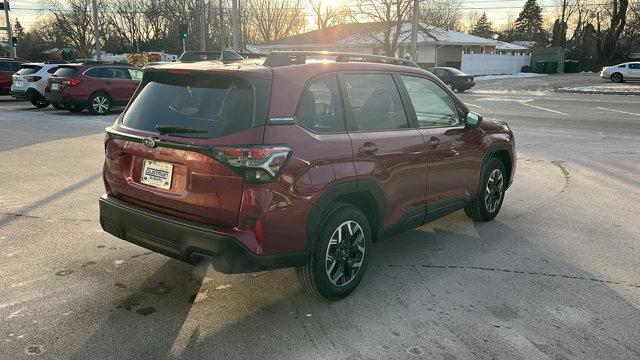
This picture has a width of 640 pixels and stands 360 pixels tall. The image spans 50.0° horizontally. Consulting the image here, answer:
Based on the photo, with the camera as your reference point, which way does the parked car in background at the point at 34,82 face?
facing away from the viewer and to the right of the viewer

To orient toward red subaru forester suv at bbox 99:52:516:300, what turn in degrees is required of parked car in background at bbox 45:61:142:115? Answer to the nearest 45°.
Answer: approximately 135° to its right

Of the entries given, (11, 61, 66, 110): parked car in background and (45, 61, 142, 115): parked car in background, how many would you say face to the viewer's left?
0

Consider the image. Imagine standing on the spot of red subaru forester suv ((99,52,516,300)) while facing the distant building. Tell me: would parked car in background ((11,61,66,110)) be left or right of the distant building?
left

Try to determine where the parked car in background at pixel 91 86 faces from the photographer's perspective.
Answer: facing away from the viewer and to the right of the viewer

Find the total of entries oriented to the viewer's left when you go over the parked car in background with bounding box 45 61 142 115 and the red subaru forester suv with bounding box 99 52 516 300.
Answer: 0

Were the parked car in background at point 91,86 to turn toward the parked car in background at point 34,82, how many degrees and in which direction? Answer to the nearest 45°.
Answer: approximately 90° to its left

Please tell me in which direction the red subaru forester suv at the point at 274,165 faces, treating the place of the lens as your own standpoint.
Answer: facing away from the viewer and to the right of the viewer

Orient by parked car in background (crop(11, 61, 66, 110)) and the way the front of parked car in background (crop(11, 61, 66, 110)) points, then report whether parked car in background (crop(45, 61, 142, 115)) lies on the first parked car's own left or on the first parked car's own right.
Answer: on the first parked car's own right
